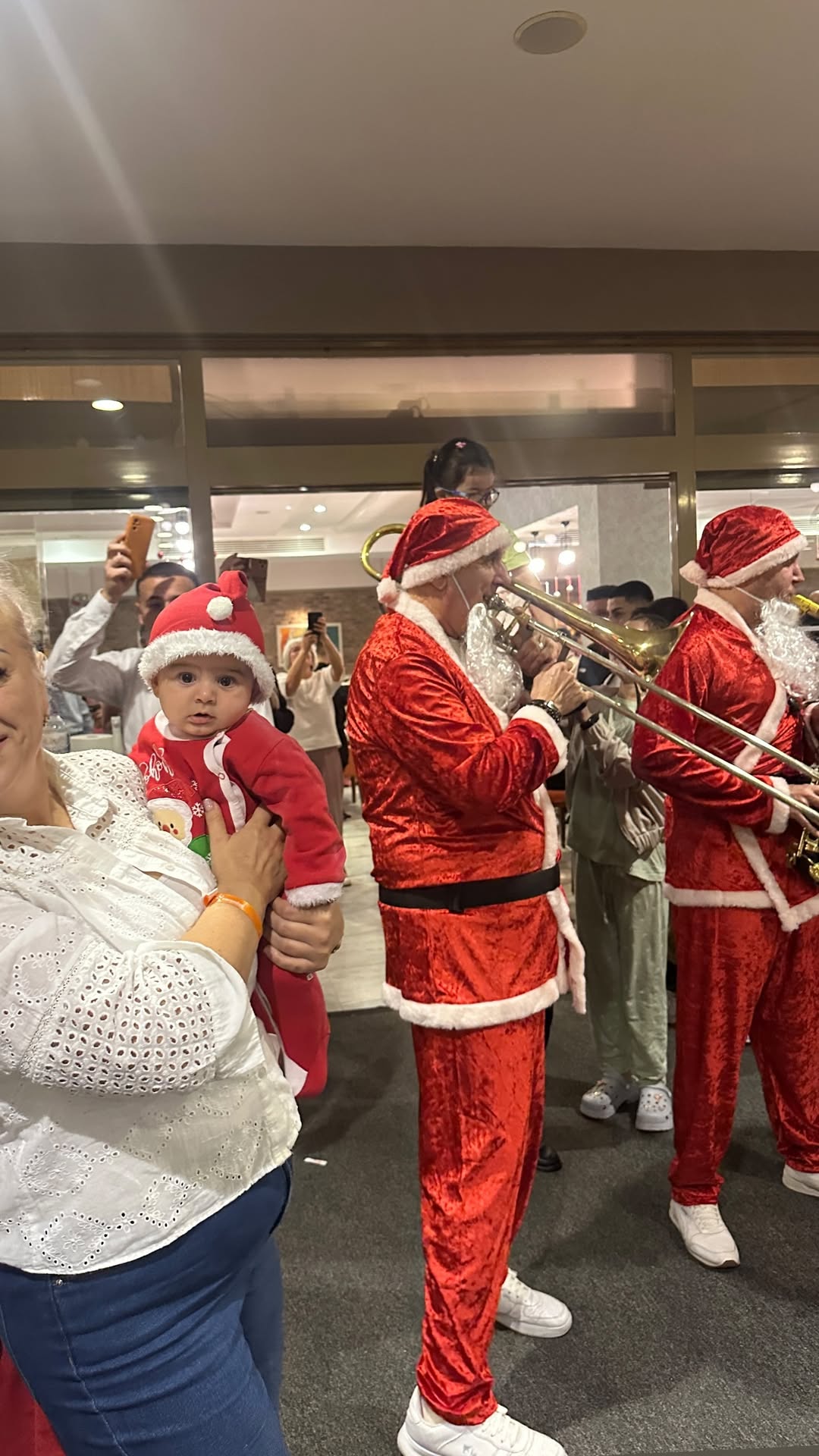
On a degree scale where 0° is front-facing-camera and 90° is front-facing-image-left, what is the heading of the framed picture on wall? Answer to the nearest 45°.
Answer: approximately 0°

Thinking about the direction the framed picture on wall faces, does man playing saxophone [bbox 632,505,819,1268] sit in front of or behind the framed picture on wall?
in front

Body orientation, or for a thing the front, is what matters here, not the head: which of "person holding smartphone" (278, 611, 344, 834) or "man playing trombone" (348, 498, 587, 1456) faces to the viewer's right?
the man playing trombone

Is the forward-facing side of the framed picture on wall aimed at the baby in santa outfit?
yes

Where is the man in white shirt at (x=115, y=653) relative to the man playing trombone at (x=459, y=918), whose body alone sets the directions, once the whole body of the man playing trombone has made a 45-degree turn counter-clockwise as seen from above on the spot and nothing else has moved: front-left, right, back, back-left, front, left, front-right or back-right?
left

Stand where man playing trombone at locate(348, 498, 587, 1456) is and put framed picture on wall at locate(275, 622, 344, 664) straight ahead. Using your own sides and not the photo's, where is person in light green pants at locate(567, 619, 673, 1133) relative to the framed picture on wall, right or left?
right

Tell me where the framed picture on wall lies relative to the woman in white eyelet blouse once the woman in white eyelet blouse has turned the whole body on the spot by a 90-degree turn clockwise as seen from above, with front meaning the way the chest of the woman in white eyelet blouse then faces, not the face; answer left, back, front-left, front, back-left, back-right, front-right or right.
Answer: back-right

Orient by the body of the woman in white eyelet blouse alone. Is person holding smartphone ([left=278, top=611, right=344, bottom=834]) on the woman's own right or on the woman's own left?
on the woman's own left

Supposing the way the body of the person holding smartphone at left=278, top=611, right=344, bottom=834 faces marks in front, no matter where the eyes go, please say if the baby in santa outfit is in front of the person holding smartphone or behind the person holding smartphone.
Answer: in front

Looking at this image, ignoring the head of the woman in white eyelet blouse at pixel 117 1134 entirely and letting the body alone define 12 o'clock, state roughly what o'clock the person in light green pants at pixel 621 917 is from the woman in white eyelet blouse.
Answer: The person in light green pants is roughly at 9 o'clock from the woman in white eyelet blouse.

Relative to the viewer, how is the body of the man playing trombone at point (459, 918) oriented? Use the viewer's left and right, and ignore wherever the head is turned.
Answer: facing to the right of the viewer
